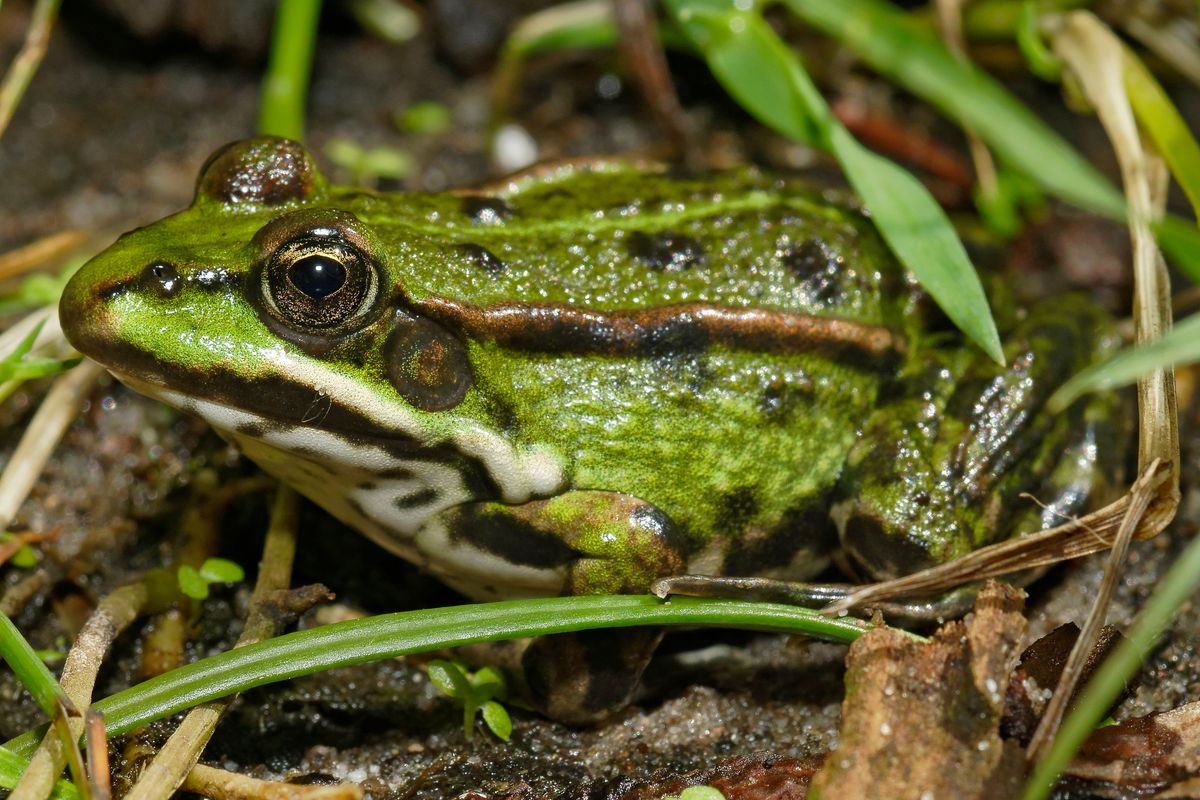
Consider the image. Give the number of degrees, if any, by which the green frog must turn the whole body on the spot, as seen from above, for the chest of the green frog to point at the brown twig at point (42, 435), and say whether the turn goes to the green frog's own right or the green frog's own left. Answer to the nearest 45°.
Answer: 0° — it already faces it

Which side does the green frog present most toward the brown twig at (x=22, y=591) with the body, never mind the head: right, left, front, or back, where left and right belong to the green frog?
front

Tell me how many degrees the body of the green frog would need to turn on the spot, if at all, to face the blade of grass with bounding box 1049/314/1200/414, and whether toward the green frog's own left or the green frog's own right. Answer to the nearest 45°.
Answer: approximately 135° to the green frog's own left

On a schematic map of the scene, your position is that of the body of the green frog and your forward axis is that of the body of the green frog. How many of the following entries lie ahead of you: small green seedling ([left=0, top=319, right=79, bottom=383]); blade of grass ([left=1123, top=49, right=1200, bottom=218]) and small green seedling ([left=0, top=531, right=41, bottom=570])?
2

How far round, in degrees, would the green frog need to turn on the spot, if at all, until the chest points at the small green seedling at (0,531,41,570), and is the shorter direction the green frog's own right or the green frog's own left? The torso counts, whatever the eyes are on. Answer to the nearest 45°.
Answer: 0° — it already faces it

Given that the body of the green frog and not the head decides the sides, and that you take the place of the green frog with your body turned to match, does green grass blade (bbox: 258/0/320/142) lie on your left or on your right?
on your right

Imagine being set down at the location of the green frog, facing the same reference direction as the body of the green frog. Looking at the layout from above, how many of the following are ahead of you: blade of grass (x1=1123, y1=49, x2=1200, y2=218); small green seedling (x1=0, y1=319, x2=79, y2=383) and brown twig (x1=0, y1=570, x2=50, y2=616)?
2

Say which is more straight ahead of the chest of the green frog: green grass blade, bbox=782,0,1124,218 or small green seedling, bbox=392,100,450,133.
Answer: the small green seedling

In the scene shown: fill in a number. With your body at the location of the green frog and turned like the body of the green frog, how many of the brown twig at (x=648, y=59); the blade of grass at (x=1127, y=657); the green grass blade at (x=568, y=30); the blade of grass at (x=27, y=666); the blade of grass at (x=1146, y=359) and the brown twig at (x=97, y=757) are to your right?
2

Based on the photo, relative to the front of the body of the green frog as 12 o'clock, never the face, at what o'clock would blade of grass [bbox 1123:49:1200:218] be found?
The blade of grass is roughly at 5 o'clock from the green frog.

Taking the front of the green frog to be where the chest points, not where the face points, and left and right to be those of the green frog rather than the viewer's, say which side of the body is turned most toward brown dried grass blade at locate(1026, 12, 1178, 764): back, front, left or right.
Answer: back

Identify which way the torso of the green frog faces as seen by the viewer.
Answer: to the viewer's left

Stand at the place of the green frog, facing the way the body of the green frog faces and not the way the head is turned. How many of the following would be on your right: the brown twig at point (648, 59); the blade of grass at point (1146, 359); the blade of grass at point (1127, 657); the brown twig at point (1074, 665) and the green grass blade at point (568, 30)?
2

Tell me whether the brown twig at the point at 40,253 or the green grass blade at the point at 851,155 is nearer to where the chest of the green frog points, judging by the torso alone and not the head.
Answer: the brown twig
